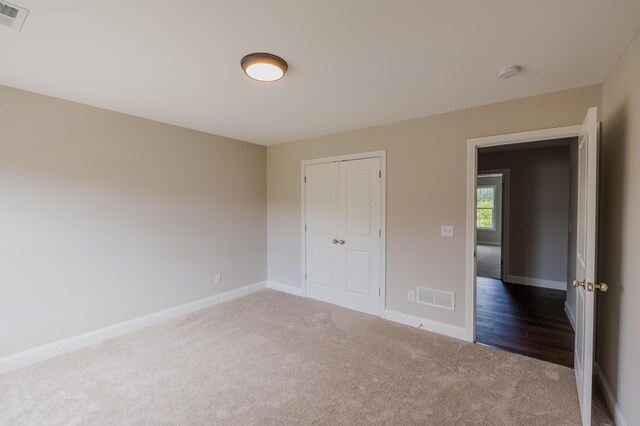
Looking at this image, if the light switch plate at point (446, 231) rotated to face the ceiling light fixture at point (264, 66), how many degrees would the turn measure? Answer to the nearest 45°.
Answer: approximately 45° to its right

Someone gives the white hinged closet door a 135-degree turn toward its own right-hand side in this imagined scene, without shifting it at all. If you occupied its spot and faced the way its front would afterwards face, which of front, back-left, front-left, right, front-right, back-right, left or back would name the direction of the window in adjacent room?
front-right

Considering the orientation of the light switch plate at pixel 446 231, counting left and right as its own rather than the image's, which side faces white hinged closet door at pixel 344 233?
right

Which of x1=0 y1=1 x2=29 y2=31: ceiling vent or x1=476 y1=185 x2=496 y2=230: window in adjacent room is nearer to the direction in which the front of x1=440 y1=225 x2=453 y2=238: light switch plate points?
the ceiling vent

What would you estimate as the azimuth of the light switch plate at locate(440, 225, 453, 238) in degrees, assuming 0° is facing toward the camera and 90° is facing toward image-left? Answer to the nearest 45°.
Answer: approximately 0°

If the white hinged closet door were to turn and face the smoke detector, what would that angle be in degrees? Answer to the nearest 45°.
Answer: approximately 90° to its left

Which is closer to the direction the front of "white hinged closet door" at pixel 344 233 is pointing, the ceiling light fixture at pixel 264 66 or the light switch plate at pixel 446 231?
the ceiling light fixture

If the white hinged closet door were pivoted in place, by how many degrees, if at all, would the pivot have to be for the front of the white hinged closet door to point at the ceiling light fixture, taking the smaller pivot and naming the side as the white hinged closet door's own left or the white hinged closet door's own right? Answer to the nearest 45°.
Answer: approximately 45° to the white hinged closet door's own left
